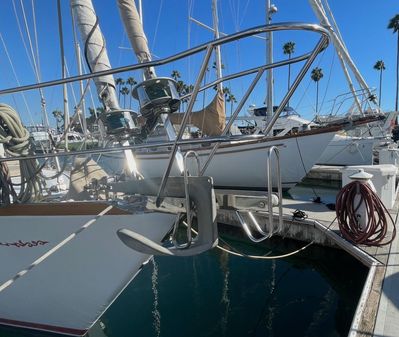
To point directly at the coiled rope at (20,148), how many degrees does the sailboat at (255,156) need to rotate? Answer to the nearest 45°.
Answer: approximately 90° to its right

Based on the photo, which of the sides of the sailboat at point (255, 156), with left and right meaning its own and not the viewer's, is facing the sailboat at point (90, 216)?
right

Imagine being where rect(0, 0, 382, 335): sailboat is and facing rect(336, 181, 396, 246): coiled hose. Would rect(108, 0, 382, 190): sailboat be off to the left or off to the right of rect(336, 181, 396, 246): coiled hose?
left

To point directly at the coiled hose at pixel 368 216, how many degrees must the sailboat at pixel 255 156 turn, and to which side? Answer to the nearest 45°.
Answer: approximately 90° to its right

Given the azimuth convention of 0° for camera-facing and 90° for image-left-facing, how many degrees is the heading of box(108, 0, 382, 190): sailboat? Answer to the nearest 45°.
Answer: approximately 270°
